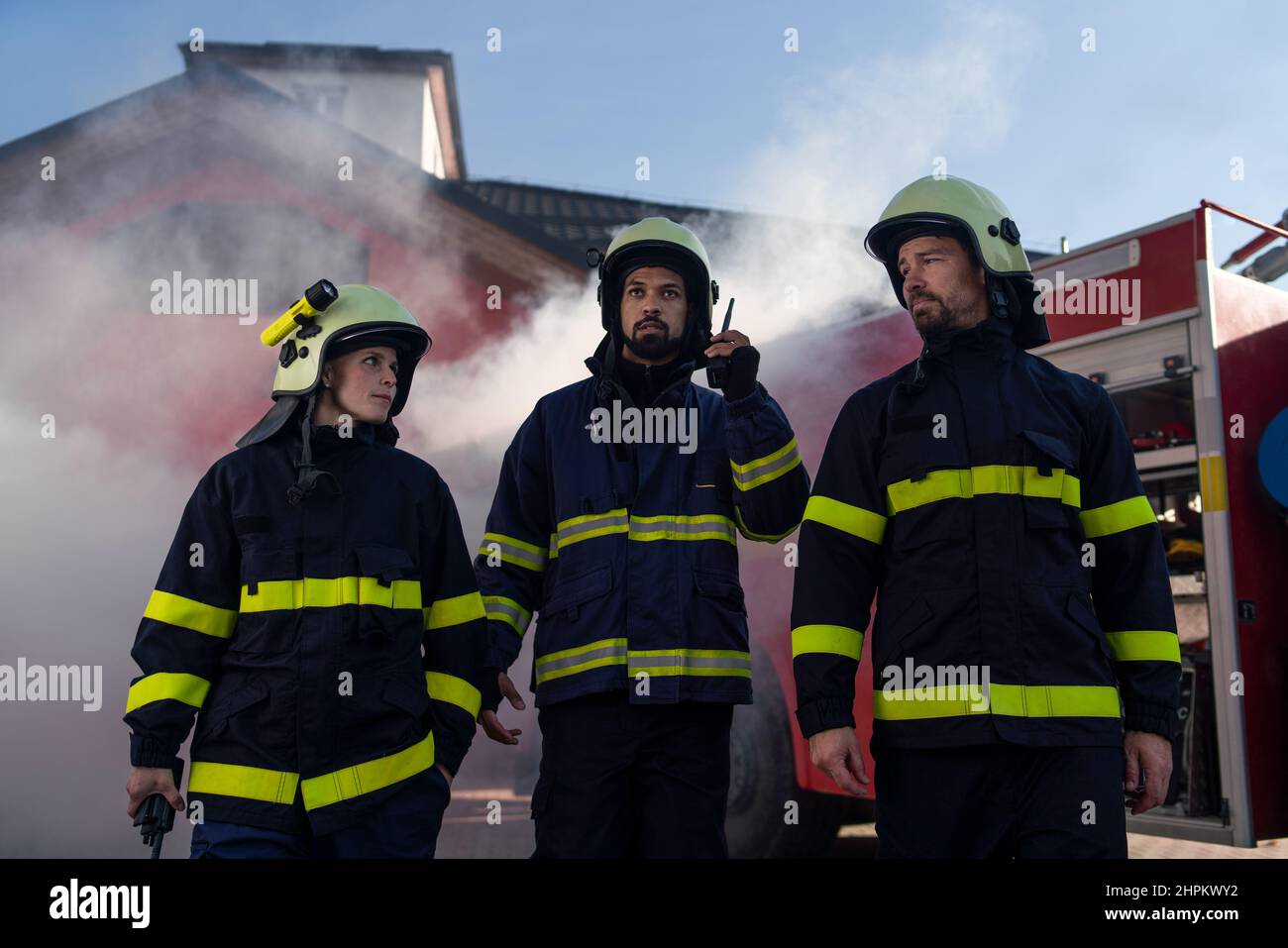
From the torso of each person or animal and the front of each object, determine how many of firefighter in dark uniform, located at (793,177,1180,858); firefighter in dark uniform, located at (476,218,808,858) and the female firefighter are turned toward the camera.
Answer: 3

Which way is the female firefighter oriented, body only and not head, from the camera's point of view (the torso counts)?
toward the camera

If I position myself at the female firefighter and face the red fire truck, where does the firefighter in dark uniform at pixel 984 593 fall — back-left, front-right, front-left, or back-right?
front-right

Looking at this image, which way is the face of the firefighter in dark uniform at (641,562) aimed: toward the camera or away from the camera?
toward the camera

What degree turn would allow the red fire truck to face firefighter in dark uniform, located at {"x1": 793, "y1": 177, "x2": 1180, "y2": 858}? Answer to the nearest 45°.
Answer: approximately 135° to its left

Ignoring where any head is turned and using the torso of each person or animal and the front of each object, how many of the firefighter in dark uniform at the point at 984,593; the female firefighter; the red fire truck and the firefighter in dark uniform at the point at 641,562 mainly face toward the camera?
3

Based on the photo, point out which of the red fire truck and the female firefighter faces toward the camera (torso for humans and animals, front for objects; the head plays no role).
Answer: the female firefighter

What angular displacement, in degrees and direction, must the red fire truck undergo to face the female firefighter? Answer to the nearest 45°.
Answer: approximately 90° to its left

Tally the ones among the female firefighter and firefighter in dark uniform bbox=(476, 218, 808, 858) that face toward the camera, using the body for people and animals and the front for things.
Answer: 2

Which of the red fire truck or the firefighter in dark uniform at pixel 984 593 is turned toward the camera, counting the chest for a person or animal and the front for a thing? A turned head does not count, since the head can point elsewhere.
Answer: the firefighter in dark uniform

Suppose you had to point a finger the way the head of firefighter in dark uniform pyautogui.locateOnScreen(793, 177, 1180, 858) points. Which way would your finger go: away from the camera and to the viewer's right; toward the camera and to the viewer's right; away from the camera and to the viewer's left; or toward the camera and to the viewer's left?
toward the camera and to the viewer's left

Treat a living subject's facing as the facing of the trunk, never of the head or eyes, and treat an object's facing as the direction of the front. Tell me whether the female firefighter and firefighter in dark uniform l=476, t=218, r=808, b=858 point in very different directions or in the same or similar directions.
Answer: same or similar directions

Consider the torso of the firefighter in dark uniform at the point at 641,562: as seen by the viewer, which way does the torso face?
toward the camera

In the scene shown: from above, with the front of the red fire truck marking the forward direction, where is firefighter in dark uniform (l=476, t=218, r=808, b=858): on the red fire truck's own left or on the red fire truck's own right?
on the red fire truck's own left

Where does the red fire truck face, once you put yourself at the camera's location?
facing away from the viewer and to the left of the viewer
